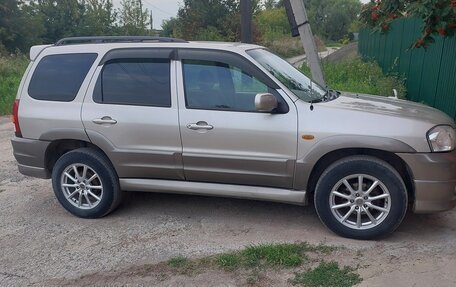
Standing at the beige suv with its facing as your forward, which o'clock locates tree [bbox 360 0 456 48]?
The tree is roughly at 11 o'clock from the beige suv.

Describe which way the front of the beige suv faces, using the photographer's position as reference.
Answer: facing to the right of the viewer

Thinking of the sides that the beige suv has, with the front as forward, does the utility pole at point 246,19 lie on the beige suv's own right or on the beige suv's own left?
on the beige suv's own left

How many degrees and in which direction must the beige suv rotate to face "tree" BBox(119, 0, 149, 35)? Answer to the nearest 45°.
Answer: approximately 90° to its left

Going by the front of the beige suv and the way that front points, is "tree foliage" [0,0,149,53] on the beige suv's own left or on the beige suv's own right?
on the beige suv's own left

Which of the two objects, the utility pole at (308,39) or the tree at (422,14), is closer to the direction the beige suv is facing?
the tree

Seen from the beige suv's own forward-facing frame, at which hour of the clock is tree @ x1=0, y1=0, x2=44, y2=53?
The tree is roughly at 8 o'clock from the beige suv.
